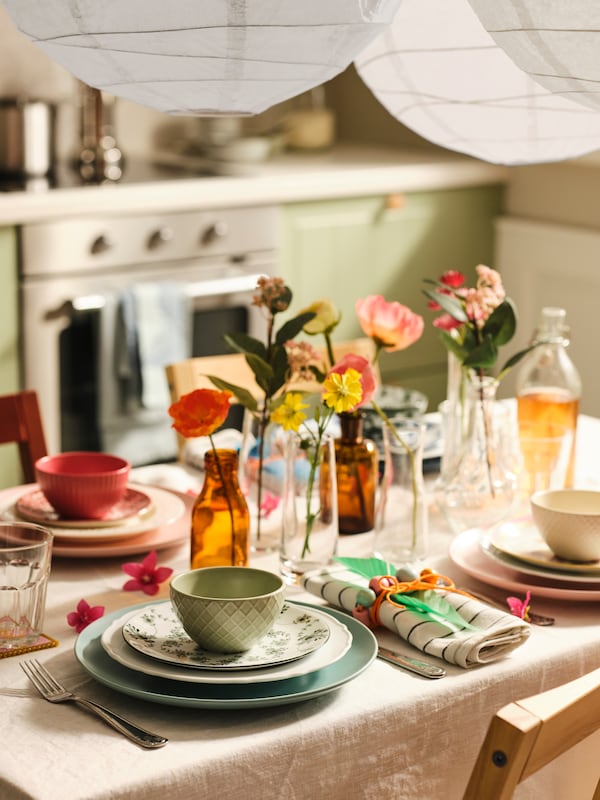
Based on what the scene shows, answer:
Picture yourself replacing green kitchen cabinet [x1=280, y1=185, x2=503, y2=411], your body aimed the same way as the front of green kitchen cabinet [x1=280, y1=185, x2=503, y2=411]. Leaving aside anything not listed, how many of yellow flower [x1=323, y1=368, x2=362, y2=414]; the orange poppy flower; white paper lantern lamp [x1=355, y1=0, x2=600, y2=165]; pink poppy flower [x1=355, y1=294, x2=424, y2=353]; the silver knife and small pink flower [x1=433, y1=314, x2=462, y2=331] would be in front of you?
6

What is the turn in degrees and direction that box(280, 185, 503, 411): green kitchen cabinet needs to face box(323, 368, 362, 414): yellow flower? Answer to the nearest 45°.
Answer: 0° — it already faces it

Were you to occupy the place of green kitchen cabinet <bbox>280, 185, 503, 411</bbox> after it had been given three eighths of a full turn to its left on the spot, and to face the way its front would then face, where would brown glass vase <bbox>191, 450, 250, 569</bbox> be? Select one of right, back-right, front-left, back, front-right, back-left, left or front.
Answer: back-right

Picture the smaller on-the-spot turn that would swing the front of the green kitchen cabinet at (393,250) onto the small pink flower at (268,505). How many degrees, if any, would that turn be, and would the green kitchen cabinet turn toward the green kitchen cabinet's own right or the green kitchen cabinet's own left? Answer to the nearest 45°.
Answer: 0° — it already faces it

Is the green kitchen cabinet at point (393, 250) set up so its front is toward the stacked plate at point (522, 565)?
yes

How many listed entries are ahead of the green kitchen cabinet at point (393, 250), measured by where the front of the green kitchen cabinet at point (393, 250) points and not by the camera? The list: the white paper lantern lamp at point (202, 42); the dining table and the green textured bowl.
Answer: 3

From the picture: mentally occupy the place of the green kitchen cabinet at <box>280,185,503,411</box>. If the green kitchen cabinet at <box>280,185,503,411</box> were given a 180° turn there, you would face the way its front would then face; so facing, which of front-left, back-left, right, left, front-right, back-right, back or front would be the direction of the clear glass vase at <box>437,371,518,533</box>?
back

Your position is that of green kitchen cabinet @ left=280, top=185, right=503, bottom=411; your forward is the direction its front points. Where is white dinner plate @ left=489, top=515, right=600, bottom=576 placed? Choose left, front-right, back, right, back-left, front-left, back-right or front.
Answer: front

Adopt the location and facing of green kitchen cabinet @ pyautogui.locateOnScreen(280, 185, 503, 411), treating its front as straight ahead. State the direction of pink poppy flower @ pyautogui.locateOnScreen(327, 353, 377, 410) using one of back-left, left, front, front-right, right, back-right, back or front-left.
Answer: front

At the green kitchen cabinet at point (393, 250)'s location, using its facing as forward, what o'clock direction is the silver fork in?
The silver fork is roughly at 12 o'clock from the green kitchen cabinet.

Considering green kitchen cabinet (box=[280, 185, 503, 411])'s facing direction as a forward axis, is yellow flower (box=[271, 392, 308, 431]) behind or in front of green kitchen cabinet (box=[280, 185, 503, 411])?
in front

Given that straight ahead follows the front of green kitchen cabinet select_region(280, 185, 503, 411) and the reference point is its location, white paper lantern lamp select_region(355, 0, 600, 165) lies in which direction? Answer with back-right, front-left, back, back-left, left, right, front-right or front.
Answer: front

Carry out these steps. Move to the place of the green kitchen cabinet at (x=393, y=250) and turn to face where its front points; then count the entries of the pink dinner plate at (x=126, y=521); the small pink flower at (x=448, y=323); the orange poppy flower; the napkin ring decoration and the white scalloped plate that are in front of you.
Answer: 5

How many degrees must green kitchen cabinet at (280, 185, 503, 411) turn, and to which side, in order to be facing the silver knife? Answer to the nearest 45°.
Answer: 0° — it already faces it

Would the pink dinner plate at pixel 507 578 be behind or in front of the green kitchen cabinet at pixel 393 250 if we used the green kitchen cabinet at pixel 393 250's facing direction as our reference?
in front

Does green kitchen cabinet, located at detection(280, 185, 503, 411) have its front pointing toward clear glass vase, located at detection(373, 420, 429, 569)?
yes

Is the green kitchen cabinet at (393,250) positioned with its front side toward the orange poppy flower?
yes

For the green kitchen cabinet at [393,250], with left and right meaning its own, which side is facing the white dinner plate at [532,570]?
front

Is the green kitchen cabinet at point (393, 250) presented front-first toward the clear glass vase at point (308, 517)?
yes

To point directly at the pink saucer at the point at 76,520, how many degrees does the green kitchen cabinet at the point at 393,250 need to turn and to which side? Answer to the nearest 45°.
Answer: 0° — it already faces it

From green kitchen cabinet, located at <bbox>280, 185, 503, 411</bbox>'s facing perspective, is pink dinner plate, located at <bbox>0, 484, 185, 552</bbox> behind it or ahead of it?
ahead

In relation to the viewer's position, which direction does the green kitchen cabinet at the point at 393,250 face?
facing the viewer

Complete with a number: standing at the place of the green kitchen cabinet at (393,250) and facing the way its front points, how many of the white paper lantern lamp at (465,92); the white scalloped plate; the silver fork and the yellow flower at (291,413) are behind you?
0
